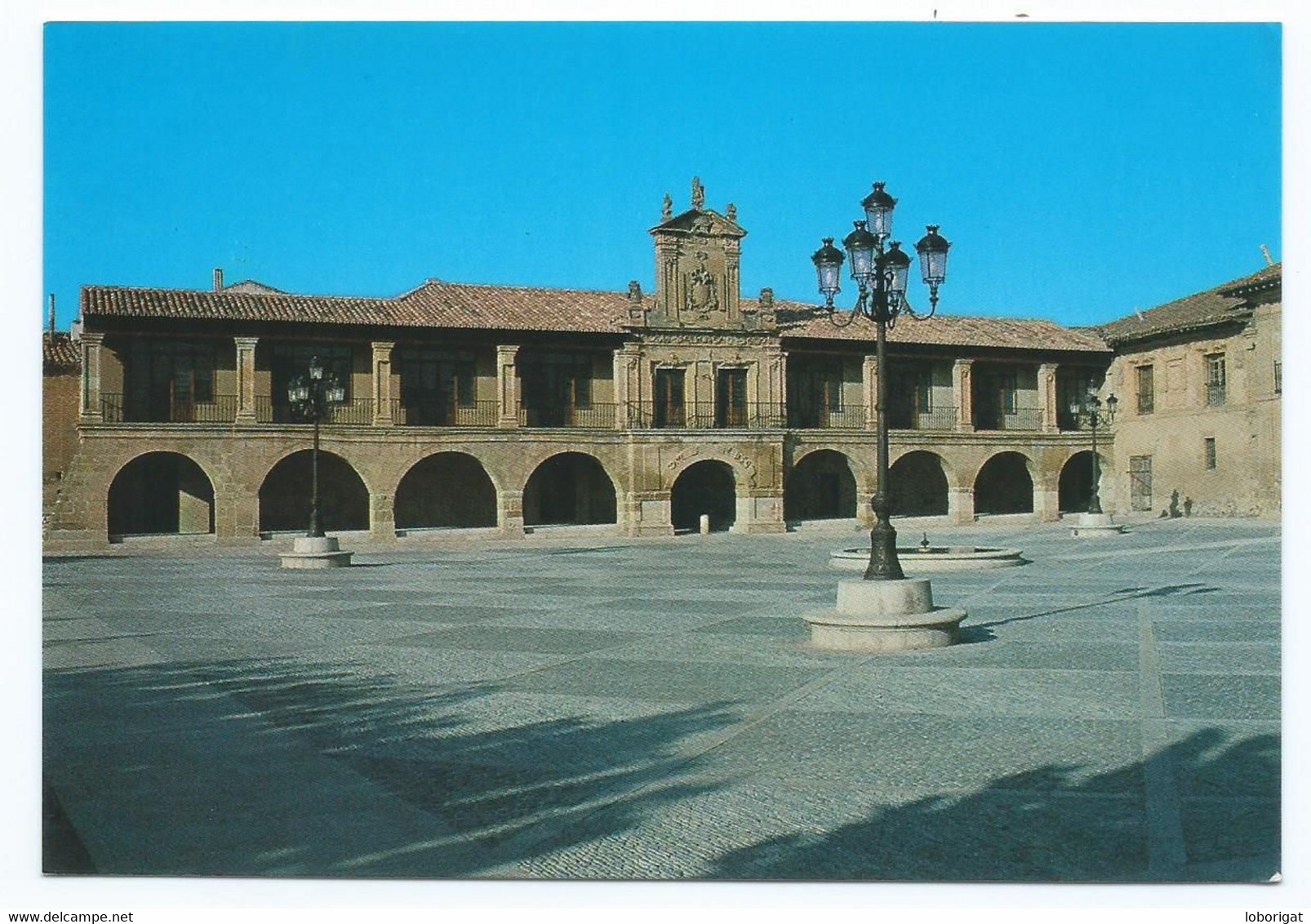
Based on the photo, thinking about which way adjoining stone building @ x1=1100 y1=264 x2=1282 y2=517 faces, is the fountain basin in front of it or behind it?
in front

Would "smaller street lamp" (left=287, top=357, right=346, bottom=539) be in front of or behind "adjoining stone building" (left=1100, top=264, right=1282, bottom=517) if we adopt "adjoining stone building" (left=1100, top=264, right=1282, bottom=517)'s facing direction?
in front

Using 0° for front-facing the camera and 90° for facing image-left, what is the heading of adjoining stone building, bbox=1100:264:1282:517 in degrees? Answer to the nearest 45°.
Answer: approximately 45°

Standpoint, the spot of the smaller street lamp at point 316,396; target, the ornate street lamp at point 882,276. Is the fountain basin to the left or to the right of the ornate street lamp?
left

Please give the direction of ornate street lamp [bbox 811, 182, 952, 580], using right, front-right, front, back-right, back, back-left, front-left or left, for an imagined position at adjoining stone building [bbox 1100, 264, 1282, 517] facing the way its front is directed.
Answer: front-left
